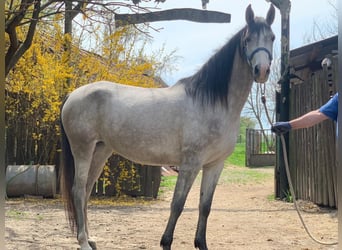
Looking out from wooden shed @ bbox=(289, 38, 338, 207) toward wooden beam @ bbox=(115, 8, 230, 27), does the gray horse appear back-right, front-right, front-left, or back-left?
front-left

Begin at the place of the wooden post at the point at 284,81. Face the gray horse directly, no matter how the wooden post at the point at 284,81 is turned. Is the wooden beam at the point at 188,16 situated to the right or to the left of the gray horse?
right

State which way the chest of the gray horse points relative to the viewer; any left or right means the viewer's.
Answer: facing to the right of the viewer

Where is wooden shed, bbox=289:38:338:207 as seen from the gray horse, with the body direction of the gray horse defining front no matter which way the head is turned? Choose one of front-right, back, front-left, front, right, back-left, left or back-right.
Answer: front-left

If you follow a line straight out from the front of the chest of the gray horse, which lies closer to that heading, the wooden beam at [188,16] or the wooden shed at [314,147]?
the wooden shed

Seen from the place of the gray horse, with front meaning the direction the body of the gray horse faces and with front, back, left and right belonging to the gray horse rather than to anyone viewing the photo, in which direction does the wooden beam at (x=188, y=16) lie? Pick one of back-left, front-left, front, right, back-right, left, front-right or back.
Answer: left

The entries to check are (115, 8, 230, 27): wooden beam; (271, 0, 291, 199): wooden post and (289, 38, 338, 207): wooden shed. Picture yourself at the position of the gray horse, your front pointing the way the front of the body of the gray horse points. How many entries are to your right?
0
